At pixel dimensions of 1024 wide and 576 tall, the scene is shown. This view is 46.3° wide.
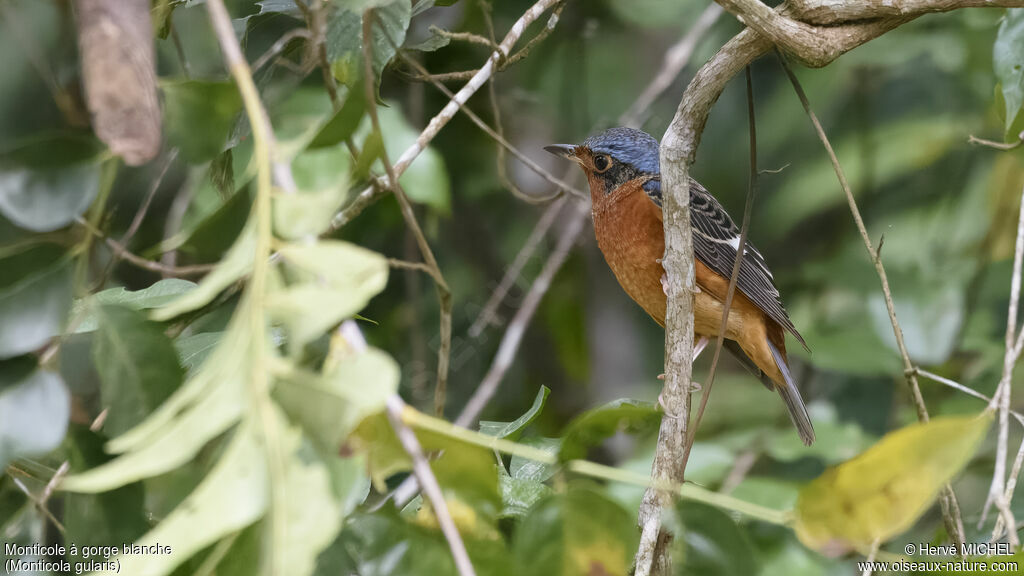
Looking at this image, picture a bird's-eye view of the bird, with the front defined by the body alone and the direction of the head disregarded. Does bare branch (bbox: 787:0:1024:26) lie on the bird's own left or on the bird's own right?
on the bird's own left

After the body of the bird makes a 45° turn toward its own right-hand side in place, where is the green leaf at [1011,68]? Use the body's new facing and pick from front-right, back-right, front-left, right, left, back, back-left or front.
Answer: back

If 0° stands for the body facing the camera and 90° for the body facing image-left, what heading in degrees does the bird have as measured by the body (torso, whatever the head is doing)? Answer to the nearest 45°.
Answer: approximately 90°

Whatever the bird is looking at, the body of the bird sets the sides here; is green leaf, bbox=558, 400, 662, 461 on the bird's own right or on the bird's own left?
on the bird's own left

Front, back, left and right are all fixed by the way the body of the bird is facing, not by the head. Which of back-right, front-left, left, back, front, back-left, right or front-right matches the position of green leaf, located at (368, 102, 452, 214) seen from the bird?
front

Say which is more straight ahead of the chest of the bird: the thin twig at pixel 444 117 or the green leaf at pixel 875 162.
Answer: the thin twig

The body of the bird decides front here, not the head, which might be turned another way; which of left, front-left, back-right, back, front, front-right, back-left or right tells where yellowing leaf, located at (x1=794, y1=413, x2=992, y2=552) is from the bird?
left
